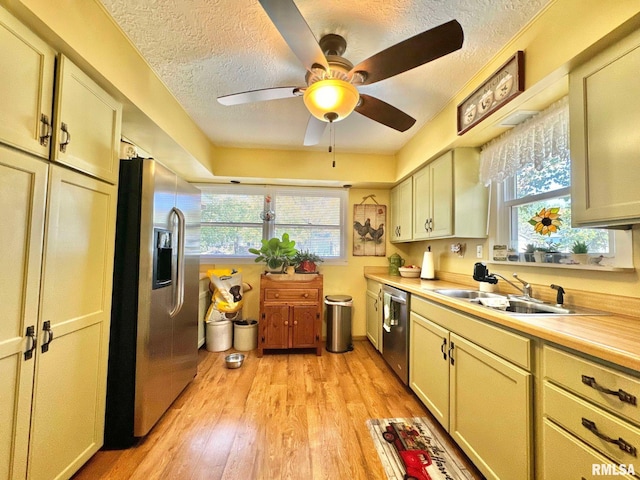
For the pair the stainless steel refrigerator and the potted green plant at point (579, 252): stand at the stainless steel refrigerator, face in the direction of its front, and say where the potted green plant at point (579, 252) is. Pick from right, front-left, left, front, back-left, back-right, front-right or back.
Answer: front

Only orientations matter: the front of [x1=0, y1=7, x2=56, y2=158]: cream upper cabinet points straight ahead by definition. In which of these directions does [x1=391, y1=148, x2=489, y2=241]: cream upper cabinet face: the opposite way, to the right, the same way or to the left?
the opposite way

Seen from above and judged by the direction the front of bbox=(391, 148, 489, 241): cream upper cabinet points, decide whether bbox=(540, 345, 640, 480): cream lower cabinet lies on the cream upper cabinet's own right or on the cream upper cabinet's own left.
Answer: on the cream upper cabinet's own left

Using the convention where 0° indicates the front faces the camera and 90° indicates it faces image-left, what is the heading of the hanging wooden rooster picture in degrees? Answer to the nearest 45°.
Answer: approximately 0°

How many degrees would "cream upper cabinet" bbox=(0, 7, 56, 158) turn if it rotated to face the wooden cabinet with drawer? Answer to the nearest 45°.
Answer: approximately 45° to its left

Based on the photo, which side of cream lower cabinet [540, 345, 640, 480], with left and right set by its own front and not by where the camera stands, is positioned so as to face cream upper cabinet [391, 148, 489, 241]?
right

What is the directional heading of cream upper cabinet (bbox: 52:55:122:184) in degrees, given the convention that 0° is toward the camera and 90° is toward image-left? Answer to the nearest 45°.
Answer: approximately 315°

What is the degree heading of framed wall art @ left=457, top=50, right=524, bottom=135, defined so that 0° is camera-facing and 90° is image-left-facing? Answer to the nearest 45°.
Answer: approximately 45°

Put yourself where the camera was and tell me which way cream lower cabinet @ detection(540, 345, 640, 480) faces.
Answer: facing the viewer and to the left of the viewer

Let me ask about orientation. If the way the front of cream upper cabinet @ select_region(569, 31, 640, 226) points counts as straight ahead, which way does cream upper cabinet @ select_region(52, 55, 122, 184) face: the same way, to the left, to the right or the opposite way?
the opposite way

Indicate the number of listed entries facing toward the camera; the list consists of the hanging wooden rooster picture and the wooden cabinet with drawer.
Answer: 2

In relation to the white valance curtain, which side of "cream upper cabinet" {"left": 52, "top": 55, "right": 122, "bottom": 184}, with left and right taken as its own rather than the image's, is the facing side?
front

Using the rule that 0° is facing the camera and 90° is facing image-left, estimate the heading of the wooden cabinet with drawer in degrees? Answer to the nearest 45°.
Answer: approximately 0°

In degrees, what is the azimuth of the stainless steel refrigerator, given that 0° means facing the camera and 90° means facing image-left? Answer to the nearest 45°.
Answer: approximately 315°

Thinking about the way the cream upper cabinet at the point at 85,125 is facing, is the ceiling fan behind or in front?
in front

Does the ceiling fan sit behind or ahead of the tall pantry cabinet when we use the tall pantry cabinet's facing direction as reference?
ahead
